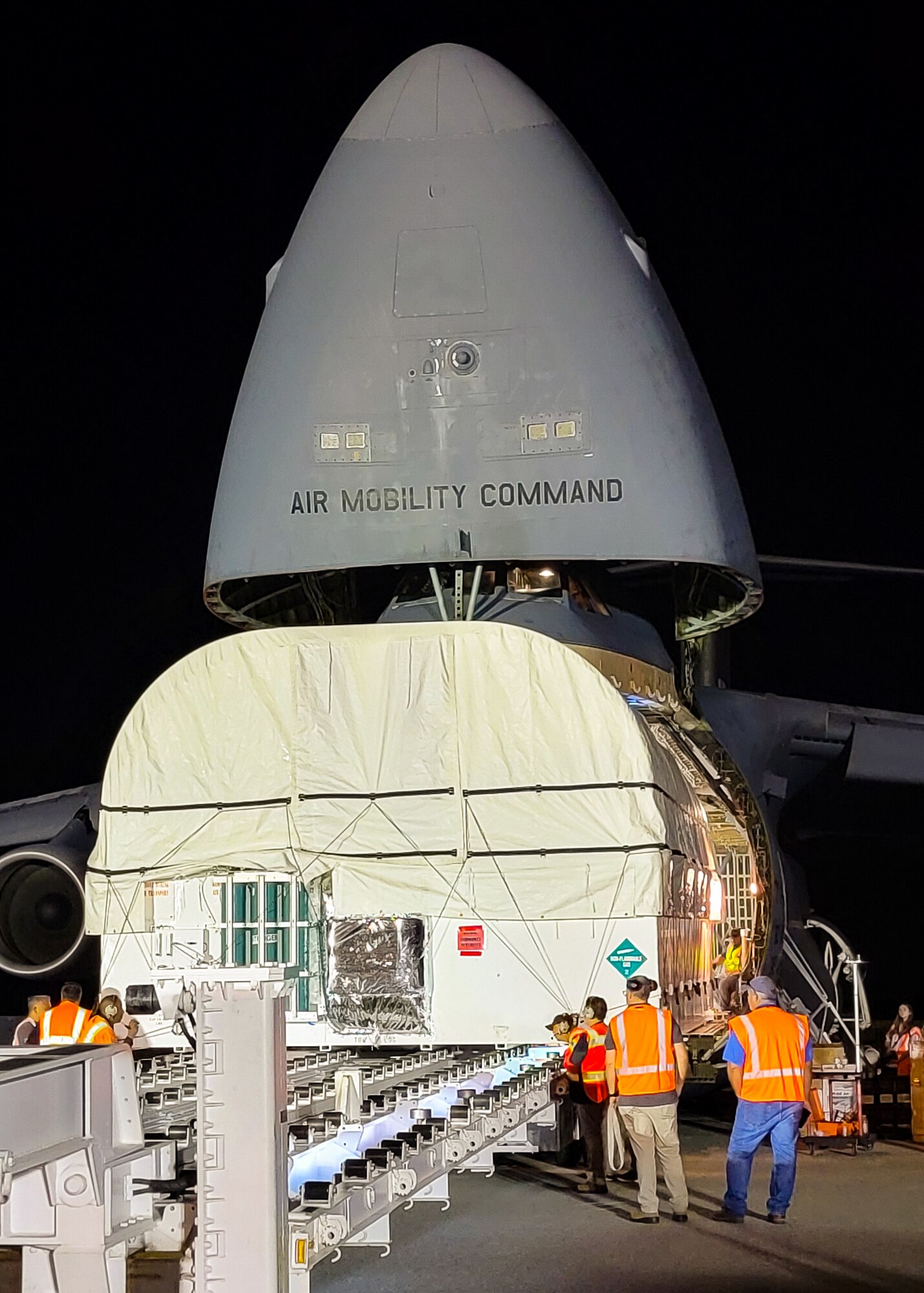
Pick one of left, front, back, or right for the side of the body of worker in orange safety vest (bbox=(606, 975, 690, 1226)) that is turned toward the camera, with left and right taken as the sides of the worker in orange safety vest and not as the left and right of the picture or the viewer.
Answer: back

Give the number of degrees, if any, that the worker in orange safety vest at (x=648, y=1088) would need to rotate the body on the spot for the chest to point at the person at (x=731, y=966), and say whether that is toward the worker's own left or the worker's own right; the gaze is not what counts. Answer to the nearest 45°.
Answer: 0° — they already face them

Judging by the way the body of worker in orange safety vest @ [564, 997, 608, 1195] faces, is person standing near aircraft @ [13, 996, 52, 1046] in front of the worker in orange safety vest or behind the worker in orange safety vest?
in front

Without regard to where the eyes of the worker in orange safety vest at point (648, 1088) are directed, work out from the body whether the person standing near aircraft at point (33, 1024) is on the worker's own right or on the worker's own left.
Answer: on the worker's own left

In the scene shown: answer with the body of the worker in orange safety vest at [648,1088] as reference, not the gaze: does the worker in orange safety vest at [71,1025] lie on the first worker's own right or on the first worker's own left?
on the first worker's own left

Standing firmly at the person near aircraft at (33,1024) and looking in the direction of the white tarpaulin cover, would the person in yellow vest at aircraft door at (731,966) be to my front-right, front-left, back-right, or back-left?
front-left

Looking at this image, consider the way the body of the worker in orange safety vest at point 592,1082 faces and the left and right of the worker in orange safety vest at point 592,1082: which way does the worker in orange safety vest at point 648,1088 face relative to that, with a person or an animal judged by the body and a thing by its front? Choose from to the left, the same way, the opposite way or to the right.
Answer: to the right

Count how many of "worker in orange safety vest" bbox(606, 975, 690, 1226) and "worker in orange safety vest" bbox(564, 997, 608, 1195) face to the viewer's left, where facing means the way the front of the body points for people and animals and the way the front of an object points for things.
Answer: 1

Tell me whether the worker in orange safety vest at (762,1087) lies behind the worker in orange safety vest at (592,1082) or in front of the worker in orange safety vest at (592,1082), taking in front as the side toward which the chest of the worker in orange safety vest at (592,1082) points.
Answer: behind

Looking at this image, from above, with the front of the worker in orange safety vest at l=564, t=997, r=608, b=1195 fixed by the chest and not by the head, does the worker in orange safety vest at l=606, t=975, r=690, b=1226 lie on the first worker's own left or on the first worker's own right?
on the first worker's own left

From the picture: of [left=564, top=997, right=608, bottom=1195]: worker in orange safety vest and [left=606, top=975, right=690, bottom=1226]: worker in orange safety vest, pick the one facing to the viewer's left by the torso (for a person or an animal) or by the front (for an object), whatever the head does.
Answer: [left=564, top=997, right=608, bottom=1195]: worker in orange safety vest

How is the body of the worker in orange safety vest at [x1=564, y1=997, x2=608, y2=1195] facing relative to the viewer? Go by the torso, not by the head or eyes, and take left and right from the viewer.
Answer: facing to the left of the viewer
